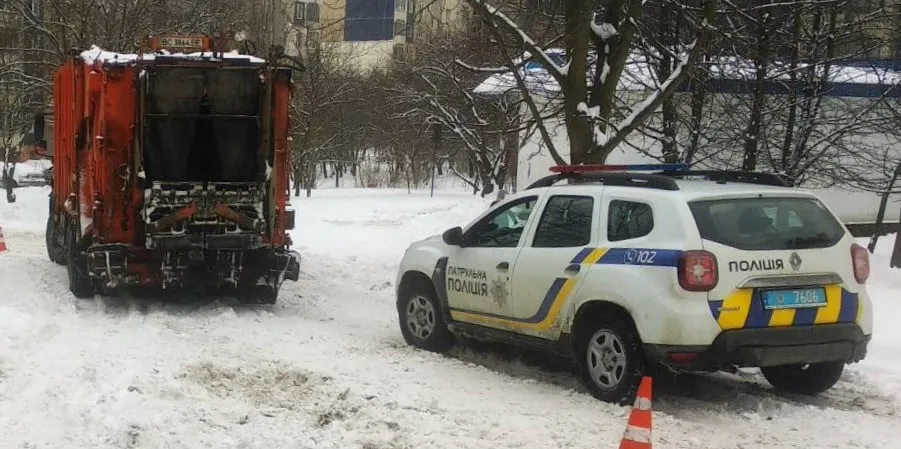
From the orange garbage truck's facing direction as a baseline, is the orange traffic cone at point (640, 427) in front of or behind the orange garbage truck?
behind

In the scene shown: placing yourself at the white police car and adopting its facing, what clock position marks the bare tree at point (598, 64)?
The bare tree is roughly at 1 o'clock from the white police car.

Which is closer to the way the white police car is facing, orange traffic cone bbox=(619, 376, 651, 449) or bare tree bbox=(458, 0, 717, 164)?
the bare tree

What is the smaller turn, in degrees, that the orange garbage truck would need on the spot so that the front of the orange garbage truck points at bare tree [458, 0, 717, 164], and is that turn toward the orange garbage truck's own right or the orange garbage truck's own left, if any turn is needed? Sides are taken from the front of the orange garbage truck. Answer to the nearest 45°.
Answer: approximately 90° to the orange garbage truck's own right

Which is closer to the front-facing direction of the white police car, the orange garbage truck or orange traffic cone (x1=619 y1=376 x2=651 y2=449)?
the orange garbage truck

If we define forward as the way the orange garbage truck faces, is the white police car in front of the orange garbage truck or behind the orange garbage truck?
behind

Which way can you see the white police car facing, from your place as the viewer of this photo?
facing away from the viewer and to the left of the viewer

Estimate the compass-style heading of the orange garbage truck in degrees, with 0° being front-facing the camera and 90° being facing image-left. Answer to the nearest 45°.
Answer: approximately 180°
